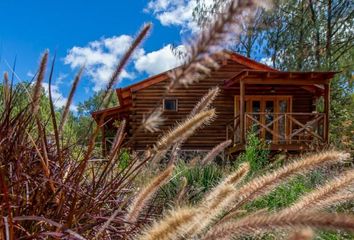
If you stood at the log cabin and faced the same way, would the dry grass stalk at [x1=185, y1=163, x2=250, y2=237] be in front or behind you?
in front

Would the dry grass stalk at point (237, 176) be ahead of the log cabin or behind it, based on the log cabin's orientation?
ahead

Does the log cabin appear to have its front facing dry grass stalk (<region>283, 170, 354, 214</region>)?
yes

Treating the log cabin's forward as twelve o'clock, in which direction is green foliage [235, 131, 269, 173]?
The green foliage is roughly at 12 o'clock from the log cabin.

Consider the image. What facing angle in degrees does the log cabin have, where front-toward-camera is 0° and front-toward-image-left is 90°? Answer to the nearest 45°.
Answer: approximately 0°

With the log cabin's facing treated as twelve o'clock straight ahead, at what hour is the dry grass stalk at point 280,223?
The dry grass stalk is roughly at 12 o'clock from the log cabin.

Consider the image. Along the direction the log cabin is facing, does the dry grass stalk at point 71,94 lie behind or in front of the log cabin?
in front
